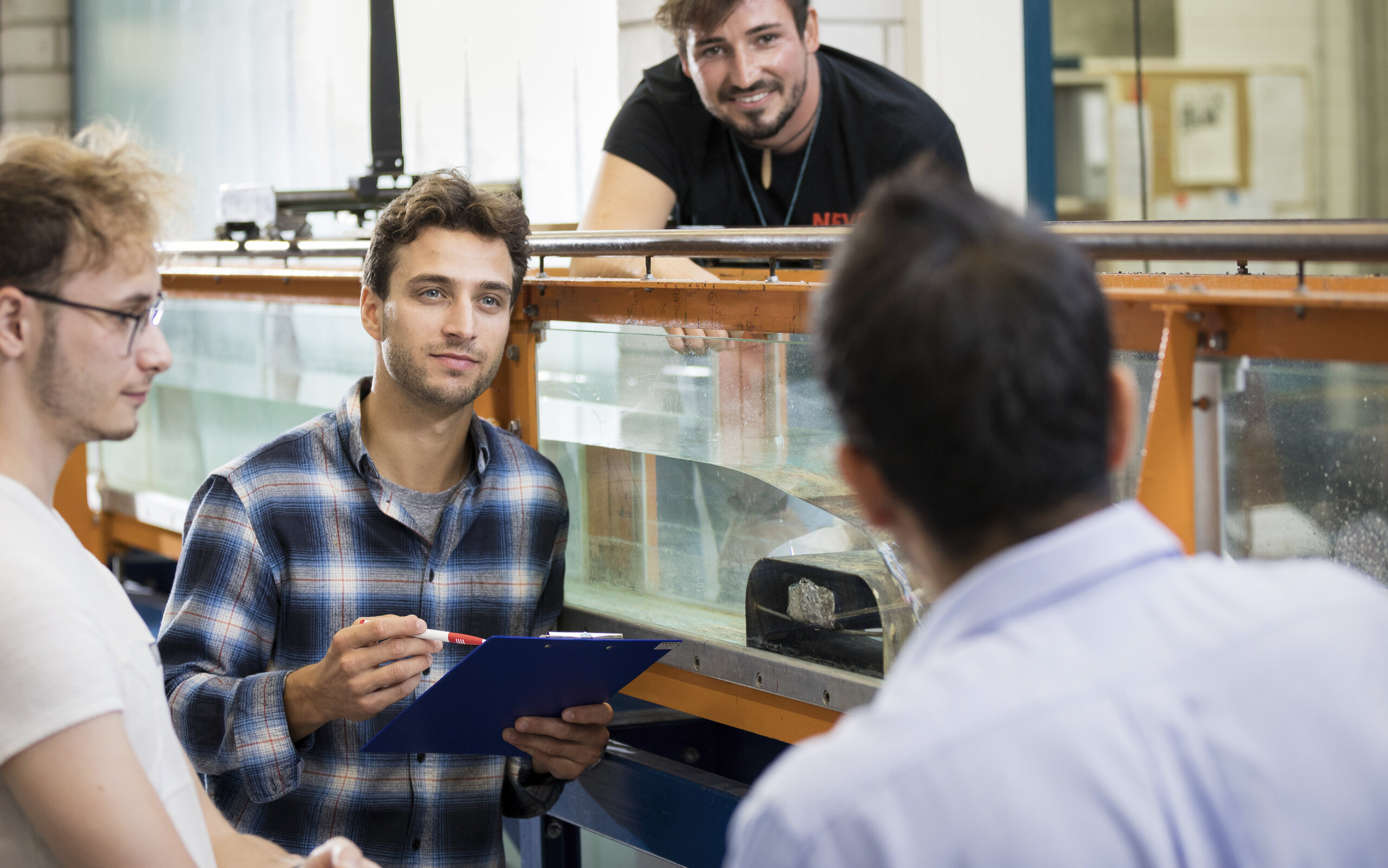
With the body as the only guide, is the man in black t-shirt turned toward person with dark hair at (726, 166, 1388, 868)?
yes

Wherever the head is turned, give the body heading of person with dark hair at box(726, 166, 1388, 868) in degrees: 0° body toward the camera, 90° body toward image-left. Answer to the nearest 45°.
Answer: approximately 180°

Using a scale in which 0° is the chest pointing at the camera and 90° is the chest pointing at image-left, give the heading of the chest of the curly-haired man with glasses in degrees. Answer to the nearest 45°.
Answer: approximately 270°

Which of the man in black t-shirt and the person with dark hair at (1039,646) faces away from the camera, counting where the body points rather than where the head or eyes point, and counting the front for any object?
the person with dark hair

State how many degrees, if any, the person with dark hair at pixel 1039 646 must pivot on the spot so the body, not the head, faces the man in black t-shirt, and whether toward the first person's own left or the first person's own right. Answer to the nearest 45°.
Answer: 0° — they already face them

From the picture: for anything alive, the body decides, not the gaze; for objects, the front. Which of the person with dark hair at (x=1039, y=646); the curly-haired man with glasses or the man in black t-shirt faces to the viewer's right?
the curly-haired man with glasses
